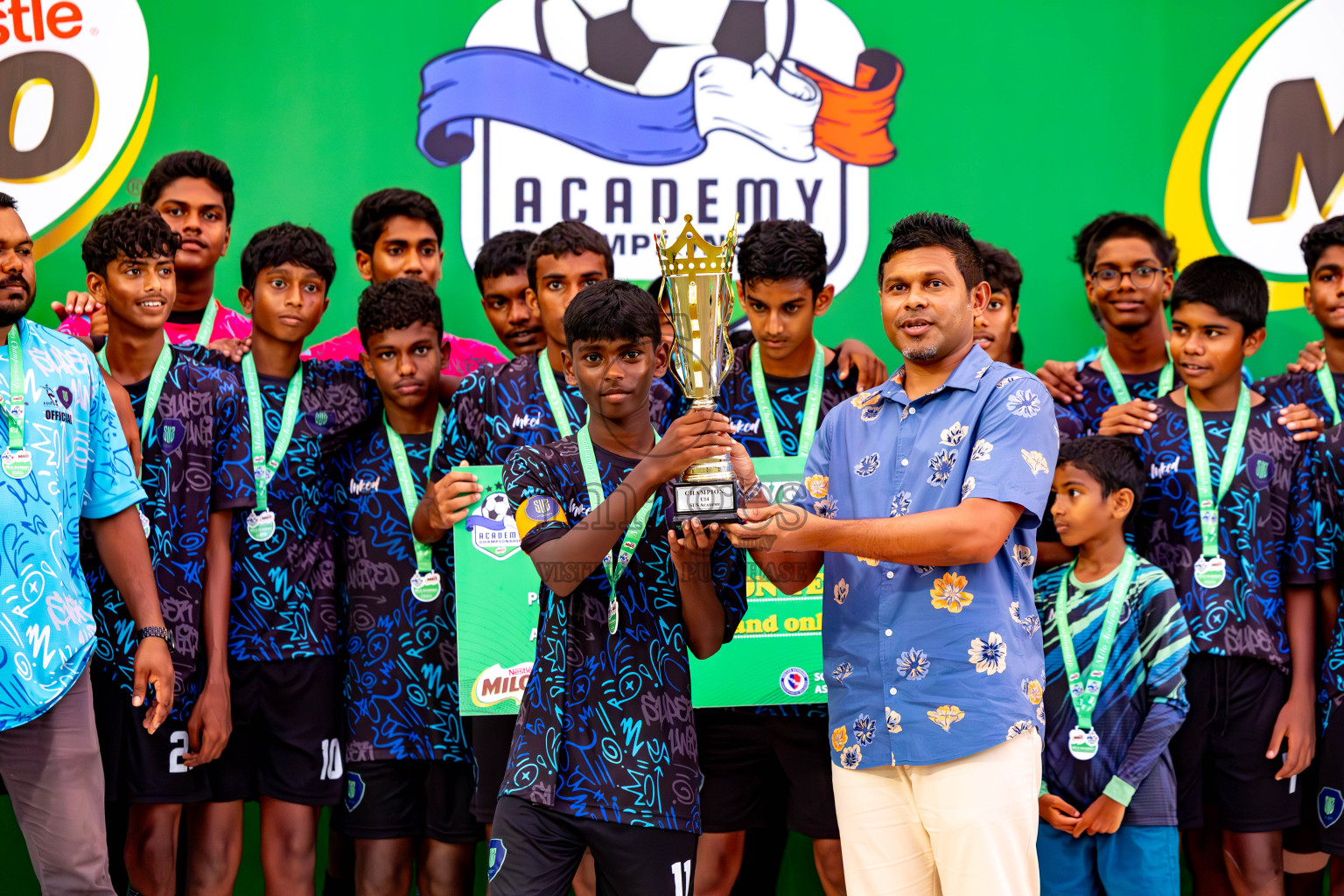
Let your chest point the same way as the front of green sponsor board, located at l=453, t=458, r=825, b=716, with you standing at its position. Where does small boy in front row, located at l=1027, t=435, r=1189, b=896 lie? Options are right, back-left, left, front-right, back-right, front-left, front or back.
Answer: left

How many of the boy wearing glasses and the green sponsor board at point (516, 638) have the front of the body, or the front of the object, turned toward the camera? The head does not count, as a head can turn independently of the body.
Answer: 2

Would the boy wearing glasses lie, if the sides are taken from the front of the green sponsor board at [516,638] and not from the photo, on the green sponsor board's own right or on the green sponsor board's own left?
on the green sponsor board's own left

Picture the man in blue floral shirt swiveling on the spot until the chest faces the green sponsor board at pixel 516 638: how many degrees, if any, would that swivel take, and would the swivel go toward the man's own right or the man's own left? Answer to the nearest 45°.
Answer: approximately 90° to the man's own right

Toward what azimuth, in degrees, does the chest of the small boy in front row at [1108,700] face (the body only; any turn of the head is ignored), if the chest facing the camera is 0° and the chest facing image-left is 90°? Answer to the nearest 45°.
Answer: approximately 45°

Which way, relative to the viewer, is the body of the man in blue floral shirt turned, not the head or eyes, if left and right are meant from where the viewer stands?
facing the viewer and to the left of the viewer

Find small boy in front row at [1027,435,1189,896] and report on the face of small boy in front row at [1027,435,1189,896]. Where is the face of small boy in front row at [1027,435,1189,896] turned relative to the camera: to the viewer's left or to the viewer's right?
to the viewer's left

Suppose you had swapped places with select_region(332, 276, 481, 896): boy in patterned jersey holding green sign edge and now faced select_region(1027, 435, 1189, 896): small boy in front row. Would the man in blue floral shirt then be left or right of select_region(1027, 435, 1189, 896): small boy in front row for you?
right

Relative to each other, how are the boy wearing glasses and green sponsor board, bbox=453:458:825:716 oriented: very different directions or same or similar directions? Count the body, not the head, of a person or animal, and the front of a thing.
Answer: same or similar directions

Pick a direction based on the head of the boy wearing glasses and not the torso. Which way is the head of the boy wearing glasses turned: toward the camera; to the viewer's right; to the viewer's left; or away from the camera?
toward the camera

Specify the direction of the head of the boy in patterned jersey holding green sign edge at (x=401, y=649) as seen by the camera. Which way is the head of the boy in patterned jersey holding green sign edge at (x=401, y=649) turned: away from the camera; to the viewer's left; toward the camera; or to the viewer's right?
toward the camera

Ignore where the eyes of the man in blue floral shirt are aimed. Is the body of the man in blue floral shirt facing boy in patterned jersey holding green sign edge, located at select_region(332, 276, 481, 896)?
no

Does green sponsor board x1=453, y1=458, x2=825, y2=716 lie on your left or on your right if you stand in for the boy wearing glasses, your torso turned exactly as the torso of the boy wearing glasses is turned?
on your right

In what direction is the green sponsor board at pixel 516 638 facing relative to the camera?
toward the camera

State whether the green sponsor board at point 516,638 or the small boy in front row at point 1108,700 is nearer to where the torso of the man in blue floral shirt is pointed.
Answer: the green sponsor board

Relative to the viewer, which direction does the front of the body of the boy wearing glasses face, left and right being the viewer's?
facing the viewer
